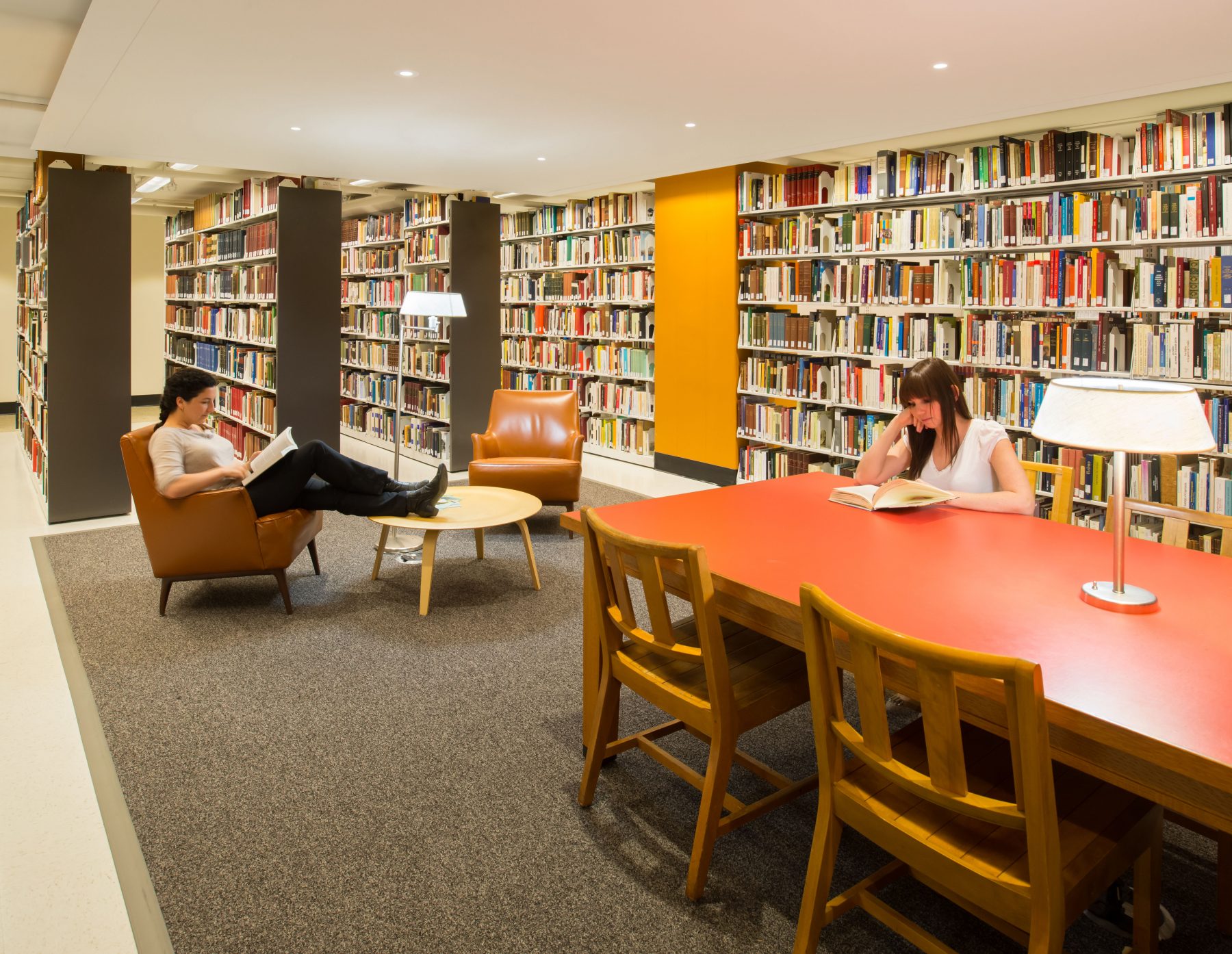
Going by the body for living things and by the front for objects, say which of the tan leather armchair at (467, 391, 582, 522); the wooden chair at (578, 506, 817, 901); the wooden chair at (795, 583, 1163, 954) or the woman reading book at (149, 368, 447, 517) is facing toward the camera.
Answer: the tan leather armchair

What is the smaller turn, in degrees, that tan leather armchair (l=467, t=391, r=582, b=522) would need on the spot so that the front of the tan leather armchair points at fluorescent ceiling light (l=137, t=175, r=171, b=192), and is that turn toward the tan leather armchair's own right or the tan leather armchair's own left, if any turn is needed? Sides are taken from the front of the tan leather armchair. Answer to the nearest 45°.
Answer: approximately 135° to the tan leather armchair's own right

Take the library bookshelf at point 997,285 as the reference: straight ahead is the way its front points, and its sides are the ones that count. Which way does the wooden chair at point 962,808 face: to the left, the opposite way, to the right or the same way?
the opposite way

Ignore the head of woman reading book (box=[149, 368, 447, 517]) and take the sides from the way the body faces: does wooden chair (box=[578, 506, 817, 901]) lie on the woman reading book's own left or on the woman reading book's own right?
on the woman reading book's own right

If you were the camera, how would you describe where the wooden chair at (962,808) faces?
facing away from the viewer and to the right of the viewer

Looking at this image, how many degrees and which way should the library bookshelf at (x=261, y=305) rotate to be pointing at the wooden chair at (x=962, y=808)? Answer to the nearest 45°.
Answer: approximately 45° to its left

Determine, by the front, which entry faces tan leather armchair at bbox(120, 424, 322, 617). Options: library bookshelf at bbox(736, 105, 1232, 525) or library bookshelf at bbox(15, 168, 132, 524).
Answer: library bookshelf at bbox(736, 105, 1232, 525)

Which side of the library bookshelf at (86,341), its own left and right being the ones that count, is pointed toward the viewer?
left

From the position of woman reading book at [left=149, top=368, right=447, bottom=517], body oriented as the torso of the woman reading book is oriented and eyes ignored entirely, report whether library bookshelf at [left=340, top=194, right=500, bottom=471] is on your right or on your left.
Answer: on your left

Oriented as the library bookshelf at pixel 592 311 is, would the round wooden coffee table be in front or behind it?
in front

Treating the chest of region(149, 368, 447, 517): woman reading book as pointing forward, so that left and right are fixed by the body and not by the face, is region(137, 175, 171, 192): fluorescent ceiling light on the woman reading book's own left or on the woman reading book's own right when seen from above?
on the woman reading book's own left
